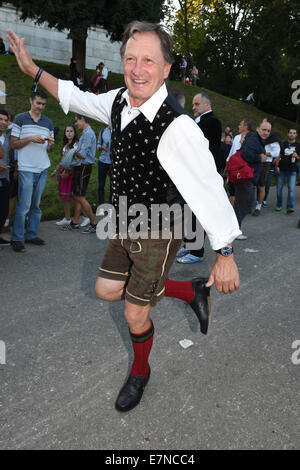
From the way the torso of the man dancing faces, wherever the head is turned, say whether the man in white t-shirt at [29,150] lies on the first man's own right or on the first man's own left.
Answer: on the first man's own right

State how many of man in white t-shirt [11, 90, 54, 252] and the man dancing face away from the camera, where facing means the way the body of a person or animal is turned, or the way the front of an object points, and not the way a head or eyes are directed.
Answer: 0

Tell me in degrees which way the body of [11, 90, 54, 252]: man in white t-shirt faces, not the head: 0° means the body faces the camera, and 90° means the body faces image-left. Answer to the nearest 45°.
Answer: approximately 315°

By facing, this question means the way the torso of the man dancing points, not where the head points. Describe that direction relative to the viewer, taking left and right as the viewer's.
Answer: facing the viewer and to the left of the viewer

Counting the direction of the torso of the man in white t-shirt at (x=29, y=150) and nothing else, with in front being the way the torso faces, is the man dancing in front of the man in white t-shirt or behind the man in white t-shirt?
in front
